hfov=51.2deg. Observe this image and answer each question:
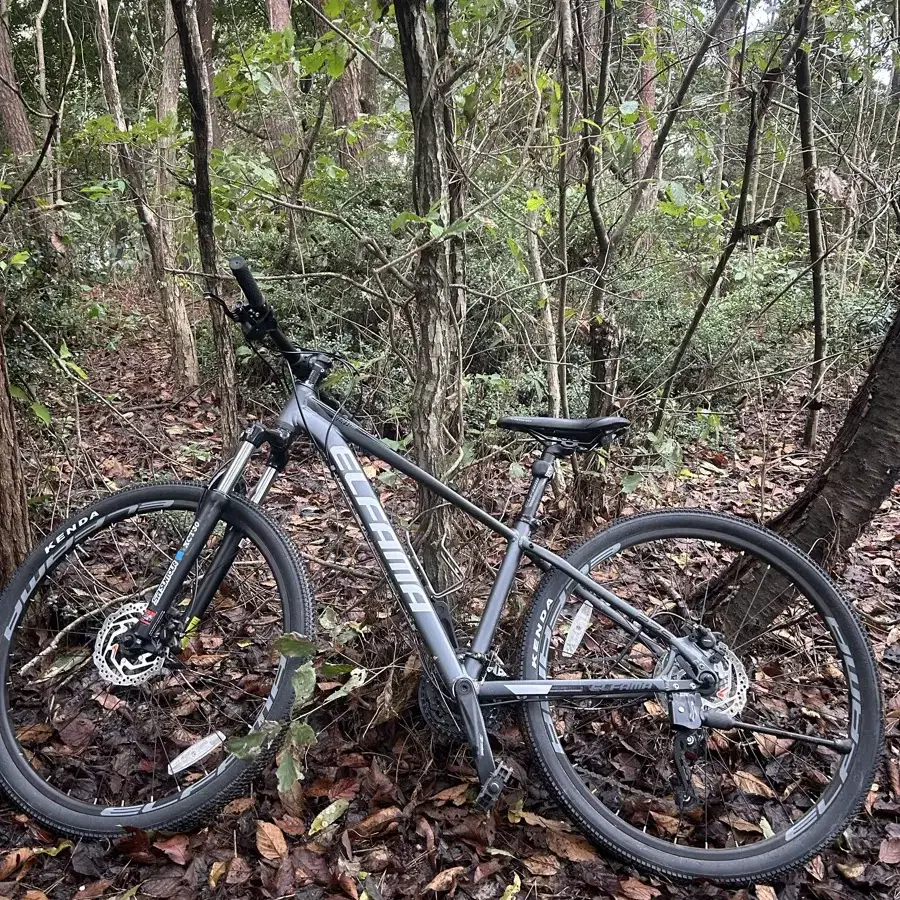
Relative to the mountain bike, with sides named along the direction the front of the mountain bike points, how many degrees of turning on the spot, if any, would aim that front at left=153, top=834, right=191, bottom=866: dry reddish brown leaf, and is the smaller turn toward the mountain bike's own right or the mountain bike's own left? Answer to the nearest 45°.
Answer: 0° — it already faces it

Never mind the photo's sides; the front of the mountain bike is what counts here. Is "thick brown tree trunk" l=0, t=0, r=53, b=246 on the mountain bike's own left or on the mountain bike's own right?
on the mountain bike's own right

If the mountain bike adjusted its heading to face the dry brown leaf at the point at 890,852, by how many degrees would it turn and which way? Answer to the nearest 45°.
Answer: approximately 180°

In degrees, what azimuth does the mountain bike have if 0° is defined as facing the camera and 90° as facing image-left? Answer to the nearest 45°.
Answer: approximately 90°
